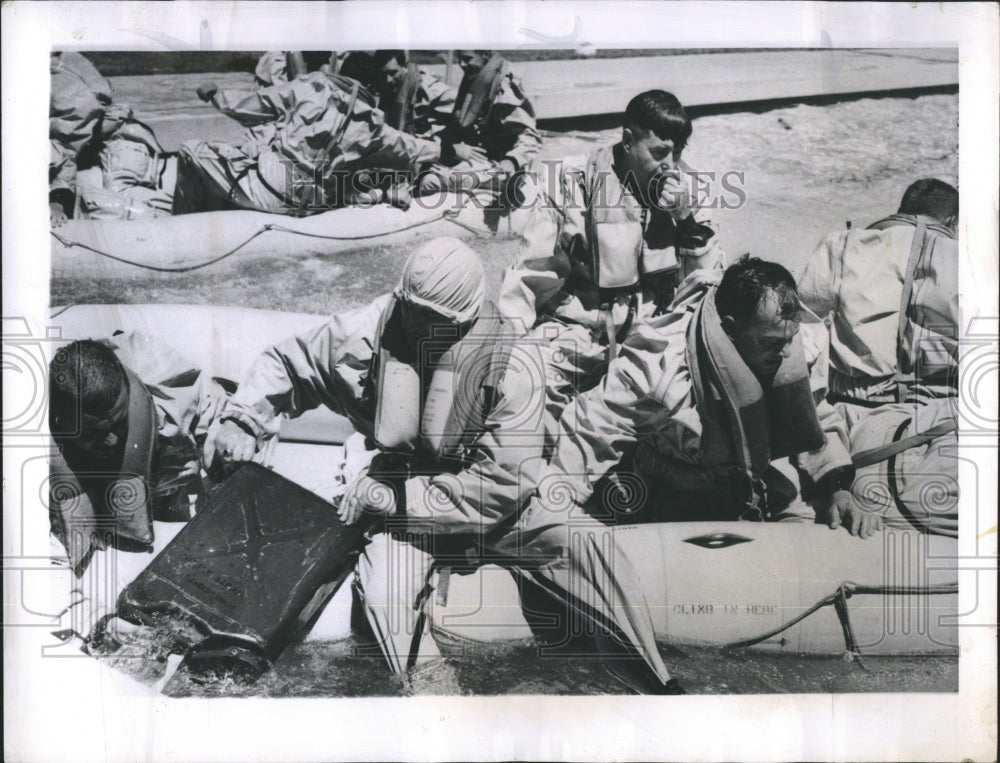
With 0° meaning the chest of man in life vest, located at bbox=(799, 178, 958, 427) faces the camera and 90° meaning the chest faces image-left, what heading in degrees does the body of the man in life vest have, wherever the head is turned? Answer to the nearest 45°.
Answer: approximately 180°

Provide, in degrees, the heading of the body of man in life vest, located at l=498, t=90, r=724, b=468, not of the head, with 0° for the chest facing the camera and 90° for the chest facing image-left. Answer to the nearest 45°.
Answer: approximately 315°

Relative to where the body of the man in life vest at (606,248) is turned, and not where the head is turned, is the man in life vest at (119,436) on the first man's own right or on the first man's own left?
on the first man's own right

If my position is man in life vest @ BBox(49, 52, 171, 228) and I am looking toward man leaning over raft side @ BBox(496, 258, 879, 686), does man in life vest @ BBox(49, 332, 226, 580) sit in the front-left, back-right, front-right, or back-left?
front-right

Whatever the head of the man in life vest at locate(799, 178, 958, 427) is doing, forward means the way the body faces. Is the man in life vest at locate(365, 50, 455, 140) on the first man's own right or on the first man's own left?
on the first man's own left

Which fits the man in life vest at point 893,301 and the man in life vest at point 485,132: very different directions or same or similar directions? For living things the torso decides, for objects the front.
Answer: very different directions

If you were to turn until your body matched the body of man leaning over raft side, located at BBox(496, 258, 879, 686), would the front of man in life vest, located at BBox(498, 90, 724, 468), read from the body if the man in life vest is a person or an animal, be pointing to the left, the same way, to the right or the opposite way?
the same way

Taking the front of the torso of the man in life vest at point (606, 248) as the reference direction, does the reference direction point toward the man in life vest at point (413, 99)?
no

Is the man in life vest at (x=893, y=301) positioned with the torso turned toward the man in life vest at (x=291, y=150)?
no

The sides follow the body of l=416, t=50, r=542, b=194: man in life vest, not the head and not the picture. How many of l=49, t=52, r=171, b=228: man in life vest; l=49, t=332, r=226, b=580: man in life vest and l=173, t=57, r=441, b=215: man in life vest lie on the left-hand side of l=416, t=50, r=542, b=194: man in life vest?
0

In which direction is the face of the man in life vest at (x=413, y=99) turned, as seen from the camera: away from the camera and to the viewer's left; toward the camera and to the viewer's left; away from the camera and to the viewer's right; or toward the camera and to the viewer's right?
toward the camera and to the viewer's left

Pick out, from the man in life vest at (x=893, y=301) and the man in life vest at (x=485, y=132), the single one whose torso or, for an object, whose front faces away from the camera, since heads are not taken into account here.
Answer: the man in life vest at (x=893, y=301)

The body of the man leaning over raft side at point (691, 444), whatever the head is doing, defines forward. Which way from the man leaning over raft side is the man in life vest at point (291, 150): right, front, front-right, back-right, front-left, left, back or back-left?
back-right

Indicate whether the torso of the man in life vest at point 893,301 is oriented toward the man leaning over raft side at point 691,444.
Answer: no

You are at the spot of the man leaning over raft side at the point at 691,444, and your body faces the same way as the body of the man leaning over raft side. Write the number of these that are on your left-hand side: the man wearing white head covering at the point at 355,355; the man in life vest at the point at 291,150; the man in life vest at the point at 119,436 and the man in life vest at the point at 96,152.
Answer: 0
